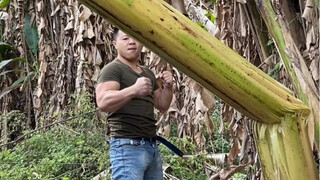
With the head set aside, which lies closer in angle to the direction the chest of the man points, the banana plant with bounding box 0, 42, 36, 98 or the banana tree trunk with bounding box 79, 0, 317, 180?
the banana tree trunk

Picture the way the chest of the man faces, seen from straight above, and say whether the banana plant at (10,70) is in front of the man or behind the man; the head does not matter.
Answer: behind

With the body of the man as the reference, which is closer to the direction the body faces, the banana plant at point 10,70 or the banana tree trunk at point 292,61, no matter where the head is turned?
the banana tree trunk

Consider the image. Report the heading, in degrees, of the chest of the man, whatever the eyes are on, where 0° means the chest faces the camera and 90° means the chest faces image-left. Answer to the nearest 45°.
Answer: approximately 315°

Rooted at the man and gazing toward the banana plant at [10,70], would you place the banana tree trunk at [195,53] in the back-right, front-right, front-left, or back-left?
back-left
